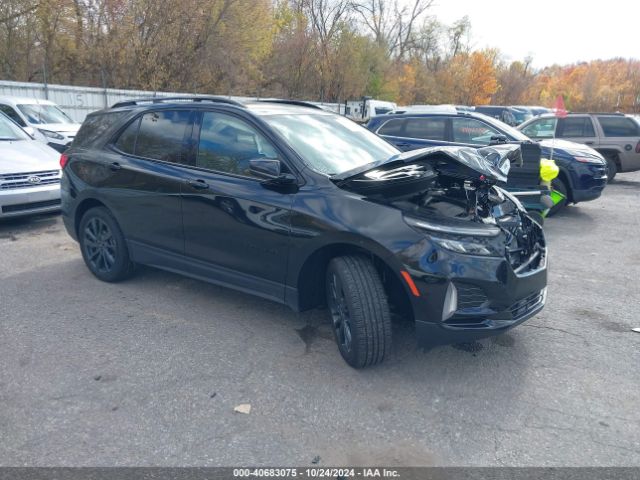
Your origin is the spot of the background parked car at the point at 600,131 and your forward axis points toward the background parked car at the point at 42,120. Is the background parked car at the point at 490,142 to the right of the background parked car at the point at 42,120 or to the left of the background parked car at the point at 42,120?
left

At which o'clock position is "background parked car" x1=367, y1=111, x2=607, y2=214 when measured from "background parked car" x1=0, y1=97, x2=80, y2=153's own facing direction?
"background parked car" x1=367, y1=111, x2=607, y2=214 is roughly at 12 o'clock from "background parked car" x1=0, y1=97, x2=80, y2=153.

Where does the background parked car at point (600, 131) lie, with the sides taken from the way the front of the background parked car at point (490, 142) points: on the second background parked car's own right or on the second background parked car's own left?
on the second background parked car's own left

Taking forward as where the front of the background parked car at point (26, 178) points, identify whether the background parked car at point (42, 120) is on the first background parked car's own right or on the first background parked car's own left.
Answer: on the first background parked car's own left

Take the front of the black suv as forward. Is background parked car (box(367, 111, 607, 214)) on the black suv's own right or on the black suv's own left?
on the black suv's own left

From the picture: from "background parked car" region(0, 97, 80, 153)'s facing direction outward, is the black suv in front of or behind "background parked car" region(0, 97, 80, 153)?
in front

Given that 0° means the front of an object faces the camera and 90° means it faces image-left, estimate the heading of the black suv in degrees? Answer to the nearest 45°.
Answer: approximately 315°

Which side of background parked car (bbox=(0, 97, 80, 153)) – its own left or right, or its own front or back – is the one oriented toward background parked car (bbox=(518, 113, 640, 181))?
front

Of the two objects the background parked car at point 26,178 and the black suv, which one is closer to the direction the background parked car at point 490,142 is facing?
the black suv

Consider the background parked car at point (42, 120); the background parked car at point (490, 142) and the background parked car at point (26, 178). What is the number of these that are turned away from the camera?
0

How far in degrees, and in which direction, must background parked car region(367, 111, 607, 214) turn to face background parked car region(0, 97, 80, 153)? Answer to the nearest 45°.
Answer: approximately 135° to its right

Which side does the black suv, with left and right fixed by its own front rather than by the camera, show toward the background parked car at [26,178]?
back

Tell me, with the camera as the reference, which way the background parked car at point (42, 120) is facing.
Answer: facing the viewer and to the right of the viewer

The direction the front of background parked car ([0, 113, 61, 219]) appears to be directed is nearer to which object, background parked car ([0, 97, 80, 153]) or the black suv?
the black suv

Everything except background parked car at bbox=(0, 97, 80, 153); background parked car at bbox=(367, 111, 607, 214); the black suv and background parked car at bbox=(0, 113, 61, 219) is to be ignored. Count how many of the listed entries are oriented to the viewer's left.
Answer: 0

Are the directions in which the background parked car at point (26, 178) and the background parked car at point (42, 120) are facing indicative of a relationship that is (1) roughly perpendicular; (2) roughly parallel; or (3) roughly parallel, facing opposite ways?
roughly parallel

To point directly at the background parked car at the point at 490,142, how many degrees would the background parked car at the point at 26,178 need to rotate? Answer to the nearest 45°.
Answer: approximately 45° to its left
